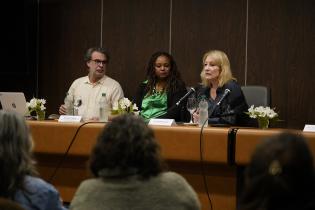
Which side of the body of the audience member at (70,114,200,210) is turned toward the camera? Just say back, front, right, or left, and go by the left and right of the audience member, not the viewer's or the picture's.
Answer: back

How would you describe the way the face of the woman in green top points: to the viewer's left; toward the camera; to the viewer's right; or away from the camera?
toward the camera

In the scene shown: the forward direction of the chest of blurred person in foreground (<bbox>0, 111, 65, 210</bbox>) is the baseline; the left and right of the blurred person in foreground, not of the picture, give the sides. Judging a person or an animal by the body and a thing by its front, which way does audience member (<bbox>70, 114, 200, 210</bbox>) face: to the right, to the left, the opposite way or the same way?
the same way

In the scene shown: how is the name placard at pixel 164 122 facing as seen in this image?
toward the camera

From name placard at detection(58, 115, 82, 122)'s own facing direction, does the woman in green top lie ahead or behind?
behind

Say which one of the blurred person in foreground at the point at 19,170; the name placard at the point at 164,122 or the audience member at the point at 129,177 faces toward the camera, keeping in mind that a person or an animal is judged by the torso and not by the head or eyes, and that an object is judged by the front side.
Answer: the name placard

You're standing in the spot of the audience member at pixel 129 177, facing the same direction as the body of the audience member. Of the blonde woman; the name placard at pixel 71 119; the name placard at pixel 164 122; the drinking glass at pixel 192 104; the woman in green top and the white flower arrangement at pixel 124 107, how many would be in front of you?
6

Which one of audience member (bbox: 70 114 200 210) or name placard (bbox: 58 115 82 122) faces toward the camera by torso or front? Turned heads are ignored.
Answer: the name placard

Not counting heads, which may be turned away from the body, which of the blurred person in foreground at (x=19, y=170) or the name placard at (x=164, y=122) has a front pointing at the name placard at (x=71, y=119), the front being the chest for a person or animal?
the blurred person in foreground

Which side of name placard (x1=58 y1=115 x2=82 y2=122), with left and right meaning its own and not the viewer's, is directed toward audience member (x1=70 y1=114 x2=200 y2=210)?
front

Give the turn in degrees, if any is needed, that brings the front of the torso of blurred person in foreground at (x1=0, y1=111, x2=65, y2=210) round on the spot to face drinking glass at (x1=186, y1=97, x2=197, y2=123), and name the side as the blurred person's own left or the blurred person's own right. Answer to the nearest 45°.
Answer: approximately 45° to the blurred person's own right

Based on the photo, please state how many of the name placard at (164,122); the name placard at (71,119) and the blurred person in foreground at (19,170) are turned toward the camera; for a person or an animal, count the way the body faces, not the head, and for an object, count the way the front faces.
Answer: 2

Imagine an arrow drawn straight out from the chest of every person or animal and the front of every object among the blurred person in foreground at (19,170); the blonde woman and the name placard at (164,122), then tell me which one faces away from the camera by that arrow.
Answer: the blurred person in foreground

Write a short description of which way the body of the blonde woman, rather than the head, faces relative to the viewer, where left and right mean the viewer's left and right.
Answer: facing the viewer and to the left of the viewer

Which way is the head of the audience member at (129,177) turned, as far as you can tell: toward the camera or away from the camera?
away from the camera

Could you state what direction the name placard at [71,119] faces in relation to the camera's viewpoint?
facing the viewer

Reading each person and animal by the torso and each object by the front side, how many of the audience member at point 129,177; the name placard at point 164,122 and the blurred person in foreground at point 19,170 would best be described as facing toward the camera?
1

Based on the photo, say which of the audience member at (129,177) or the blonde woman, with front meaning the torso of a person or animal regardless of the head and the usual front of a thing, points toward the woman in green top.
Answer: the audience member

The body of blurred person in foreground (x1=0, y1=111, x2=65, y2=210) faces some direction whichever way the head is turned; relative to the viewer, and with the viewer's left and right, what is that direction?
facing away from the viewer
